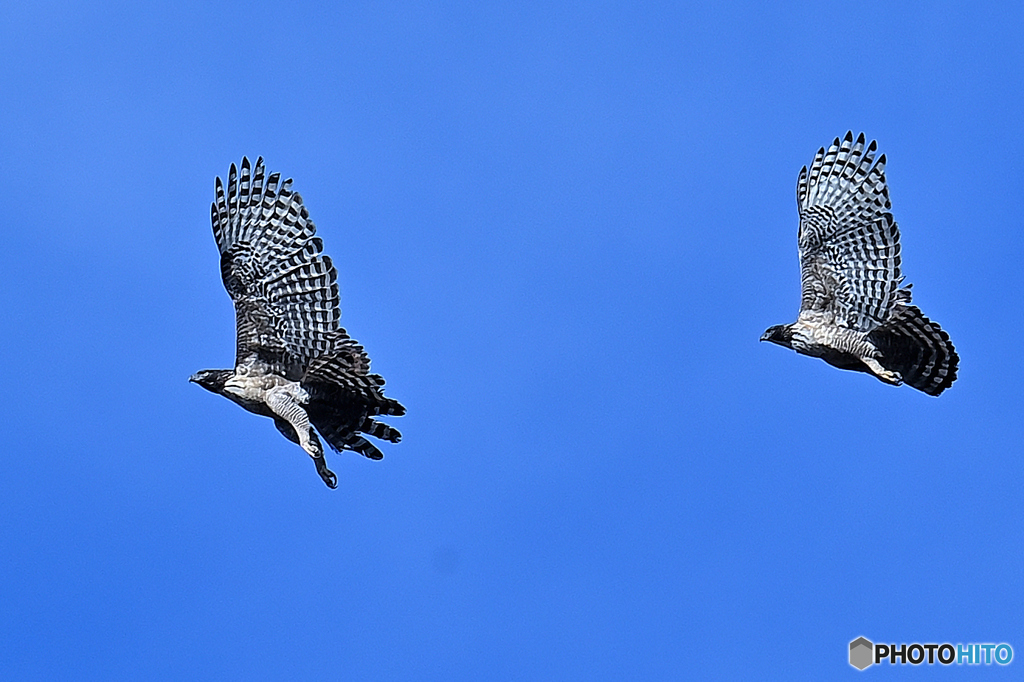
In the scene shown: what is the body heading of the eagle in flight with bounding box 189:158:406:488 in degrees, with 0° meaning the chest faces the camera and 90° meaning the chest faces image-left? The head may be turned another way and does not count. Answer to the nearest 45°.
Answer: approximately 90°

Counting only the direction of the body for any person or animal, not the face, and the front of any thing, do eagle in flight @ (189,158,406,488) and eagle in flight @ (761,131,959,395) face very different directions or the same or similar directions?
same or similar directions

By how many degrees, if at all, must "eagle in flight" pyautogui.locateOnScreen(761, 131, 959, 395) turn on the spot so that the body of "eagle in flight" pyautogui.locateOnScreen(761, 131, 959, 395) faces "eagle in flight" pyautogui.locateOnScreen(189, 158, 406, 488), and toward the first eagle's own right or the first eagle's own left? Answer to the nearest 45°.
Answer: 0° — it already faces it

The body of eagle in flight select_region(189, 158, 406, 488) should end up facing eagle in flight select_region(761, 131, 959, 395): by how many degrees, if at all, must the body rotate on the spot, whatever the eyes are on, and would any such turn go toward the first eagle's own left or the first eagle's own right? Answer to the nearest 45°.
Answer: approximately 180°

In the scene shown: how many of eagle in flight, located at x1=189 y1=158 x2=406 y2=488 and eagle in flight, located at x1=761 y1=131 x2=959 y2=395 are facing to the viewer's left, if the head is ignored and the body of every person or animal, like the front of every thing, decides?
2

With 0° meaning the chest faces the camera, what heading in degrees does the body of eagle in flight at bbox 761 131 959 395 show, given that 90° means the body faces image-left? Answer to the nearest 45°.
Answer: approximately 90°
